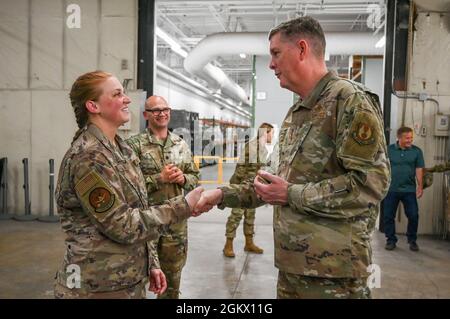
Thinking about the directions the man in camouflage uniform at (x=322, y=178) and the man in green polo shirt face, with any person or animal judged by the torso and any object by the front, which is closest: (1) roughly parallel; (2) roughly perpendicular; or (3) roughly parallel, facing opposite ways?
roughly perpendicular

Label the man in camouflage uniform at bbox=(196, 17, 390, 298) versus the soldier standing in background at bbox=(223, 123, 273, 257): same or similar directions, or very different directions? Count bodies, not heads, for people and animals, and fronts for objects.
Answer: very different directions

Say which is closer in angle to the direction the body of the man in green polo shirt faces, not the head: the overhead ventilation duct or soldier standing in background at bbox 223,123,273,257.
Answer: the soldier standing in background

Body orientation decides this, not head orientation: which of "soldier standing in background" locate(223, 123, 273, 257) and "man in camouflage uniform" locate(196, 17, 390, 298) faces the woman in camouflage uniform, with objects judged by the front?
the man in camouflage uniform

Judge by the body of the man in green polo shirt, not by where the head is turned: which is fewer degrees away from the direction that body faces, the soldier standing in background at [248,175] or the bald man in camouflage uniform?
the bald man in camouflage uniform

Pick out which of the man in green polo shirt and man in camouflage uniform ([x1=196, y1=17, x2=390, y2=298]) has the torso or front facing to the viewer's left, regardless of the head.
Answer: the man in camouflage uniform

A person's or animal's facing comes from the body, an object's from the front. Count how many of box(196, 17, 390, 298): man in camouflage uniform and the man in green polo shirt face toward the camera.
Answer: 1

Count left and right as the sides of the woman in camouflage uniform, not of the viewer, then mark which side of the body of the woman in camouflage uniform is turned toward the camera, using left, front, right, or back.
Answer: right

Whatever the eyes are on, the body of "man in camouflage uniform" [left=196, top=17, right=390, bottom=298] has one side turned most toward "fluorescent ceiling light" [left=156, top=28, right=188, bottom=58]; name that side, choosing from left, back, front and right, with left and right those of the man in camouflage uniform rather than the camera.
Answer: right

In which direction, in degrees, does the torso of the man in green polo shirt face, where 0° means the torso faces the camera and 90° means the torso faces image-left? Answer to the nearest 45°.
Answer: approximately 0°

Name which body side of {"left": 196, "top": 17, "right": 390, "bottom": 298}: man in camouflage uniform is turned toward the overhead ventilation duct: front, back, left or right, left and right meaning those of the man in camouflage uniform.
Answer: right
